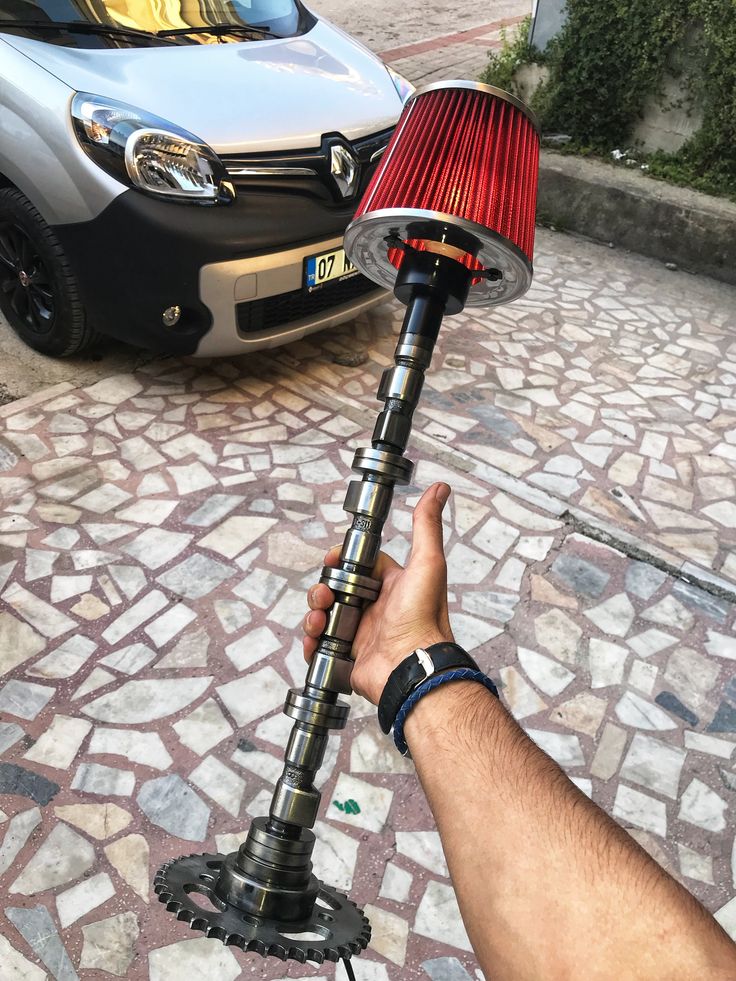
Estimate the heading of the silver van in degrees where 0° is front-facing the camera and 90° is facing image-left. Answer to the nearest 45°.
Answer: approximately 315°

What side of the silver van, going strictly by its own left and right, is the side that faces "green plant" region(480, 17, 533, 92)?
left

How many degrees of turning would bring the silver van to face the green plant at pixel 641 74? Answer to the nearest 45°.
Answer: approximately 90° to its left
